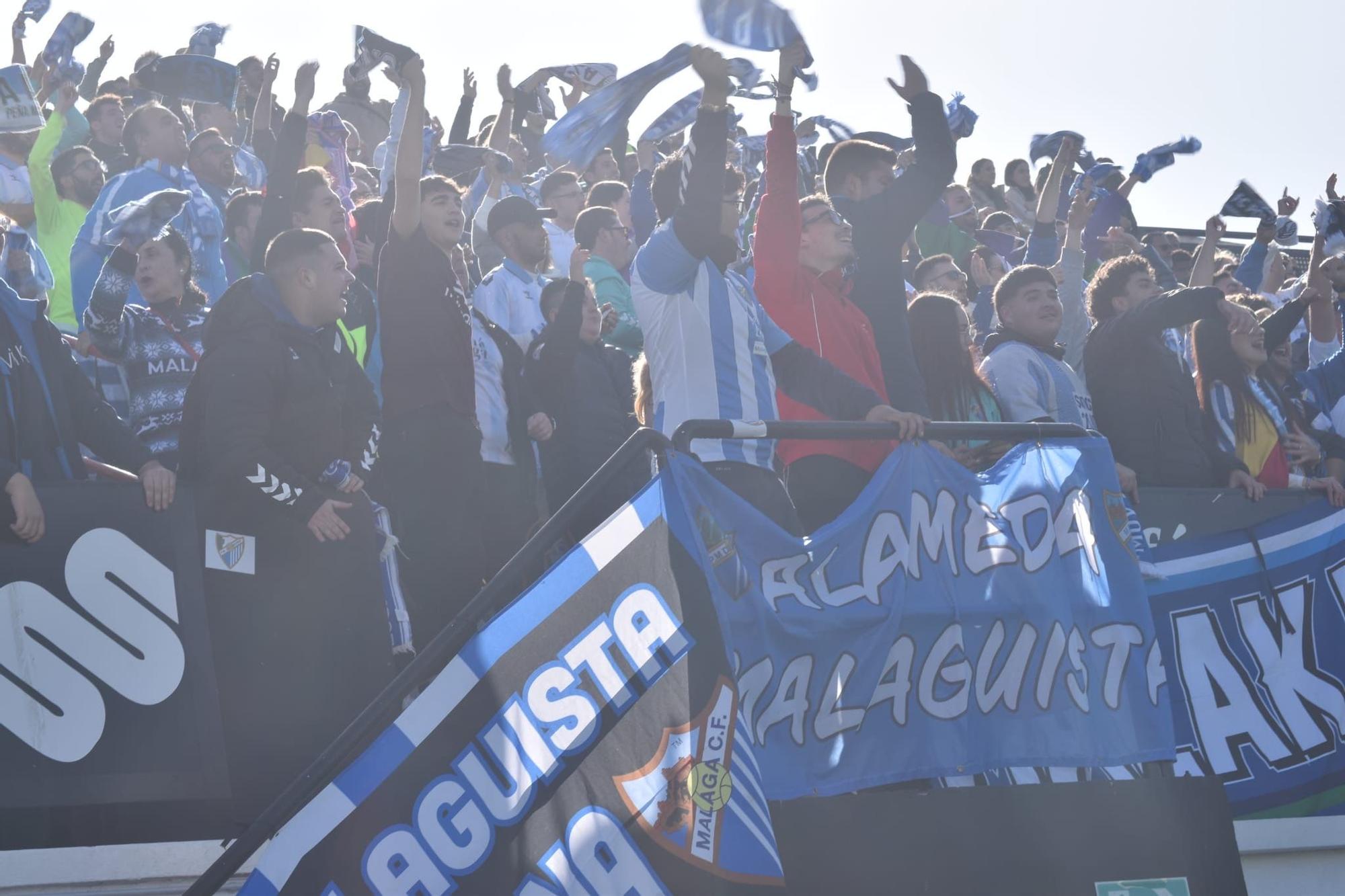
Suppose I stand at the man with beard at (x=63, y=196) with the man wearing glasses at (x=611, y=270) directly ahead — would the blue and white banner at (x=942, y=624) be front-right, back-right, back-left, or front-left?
front-right

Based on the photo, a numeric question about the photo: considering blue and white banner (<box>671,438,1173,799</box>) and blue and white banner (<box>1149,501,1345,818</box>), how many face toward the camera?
2

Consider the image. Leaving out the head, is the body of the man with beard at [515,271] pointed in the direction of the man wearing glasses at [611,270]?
no

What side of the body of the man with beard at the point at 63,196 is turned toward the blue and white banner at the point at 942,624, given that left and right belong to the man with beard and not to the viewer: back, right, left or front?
front

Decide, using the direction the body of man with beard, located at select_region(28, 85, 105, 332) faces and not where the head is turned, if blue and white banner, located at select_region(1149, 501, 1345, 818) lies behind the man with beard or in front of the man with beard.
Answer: in front

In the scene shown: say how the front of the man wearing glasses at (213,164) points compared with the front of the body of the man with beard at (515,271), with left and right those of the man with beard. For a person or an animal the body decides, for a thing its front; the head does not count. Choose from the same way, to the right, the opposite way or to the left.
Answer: the same way

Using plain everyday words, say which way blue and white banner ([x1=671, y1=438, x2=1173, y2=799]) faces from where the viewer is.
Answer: facing the viewer

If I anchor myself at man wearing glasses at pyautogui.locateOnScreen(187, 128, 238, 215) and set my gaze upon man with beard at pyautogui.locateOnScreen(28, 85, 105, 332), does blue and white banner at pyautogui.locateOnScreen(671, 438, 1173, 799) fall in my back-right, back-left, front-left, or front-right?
back-left

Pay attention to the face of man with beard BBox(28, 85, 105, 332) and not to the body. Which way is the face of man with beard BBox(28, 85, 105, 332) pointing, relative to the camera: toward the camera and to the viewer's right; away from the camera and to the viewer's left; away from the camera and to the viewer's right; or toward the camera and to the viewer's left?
toward the camera and to the viewer's right

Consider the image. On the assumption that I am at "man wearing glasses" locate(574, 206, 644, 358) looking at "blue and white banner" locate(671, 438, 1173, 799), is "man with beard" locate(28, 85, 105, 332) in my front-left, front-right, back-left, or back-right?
back-right

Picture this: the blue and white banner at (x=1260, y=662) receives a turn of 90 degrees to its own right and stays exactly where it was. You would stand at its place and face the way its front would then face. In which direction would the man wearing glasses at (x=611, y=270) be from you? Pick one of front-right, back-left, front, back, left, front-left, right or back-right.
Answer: front

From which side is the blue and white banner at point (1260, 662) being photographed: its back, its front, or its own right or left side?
front

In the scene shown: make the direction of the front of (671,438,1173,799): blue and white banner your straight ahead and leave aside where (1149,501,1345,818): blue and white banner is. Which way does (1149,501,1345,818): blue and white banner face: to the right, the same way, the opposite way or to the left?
the same way

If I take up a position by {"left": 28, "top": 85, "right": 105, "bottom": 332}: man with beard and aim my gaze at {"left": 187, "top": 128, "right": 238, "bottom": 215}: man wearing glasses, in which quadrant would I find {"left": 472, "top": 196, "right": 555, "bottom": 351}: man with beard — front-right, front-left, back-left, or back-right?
front-right
